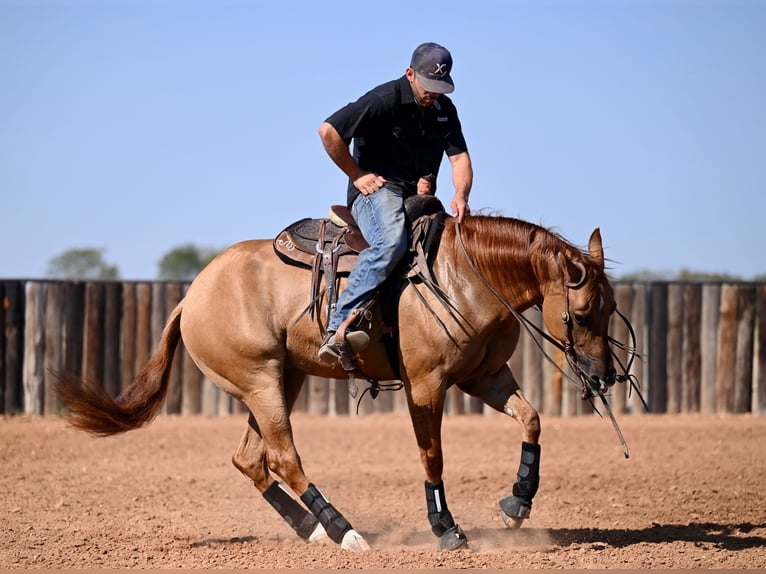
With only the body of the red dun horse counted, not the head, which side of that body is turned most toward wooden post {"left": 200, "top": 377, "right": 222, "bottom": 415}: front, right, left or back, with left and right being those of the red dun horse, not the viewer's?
left

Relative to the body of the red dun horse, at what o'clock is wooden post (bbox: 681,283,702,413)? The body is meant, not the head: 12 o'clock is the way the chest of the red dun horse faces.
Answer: The wooden post is roughly at 10 o'clock from the red dun horse.

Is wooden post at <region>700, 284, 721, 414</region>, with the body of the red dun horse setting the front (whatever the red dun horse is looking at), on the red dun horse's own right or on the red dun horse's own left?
on the red dun horse's own left

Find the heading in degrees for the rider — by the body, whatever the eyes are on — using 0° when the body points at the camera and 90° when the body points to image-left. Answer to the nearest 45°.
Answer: approximately 315°

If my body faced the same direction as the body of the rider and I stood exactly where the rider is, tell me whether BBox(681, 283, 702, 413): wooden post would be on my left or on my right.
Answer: on my left

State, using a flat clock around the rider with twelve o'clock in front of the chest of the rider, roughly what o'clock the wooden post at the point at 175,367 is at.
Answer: The wooden post is roughly at 7 o'clock from the rider.

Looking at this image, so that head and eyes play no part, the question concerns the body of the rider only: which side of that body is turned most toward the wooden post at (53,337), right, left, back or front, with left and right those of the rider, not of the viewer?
back

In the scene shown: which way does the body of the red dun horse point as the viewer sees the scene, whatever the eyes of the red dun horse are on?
to the viewer's right

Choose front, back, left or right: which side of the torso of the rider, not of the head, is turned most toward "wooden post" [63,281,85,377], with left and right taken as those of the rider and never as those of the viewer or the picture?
back

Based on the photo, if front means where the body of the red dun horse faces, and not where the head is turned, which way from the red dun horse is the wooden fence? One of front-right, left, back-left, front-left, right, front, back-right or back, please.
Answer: left

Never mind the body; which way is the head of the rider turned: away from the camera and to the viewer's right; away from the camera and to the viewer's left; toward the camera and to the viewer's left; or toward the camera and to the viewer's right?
toward the camera and to the viewer's right
